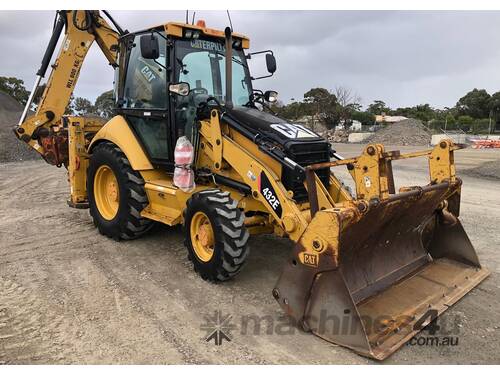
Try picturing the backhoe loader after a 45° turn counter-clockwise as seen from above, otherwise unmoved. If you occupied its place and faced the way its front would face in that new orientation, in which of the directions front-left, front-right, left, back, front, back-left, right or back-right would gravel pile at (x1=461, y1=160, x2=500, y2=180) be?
front-left

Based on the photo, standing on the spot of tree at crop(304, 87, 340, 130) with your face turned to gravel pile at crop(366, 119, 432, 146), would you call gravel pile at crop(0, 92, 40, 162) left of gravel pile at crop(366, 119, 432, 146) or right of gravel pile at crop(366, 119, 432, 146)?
right

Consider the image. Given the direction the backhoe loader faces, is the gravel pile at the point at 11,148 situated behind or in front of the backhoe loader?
behind

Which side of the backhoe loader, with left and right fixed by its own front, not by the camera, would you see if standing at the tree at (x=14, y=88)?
back

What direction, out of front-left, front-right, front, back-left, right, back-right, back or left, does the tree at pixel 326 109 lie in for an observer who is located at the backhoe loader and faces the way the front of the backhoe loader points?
back-left

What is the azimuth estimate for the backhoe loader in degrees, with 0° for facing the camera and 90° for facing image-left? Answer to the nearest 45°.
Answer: approximately 315°

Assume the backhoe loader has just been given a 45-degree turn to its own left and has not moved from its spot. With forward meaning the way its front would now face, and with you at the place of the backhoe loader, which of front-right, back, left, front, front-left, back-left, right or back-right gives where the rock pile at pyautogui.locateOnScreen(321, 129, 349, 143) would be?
left
